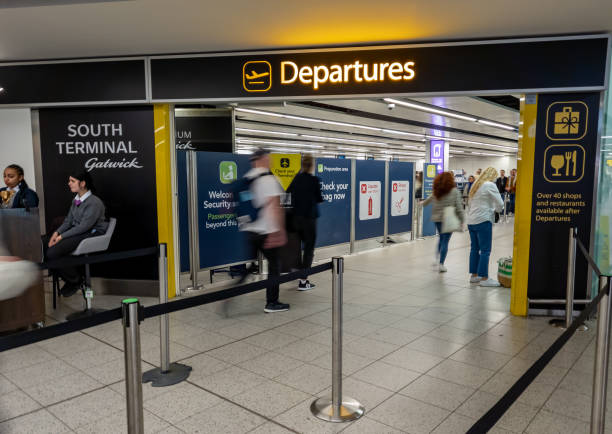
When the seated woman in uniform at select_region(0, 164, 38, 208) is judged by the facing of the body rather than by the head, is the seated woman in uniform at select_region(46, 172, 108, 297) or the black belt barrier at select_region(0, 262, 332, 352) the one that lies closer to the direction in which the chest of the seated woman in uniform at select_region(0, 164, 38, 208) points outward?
the black belt barrier

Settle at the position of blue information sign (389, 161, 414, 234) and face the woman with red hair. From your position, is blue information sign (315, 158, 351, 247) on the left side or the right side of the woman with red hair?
right

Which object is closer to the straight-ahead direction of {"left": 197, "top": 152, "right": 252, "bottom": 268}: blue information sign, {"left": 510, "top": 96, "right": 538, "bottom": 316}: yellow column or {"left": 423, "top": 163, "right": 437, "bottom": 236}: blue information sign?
the yellow column

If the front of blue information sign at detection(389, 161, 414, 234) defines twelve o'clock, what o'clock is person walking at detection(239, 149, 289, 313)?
The person walking is roughly at 2 o'clock from the blue information sign.

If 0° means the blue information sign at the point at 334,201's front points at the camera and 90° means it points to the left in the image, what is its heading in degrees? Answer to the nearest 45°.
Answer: approximately 315°

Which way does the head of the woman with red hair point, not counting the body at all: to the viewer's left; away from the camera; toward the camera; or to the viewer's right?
away from the camera

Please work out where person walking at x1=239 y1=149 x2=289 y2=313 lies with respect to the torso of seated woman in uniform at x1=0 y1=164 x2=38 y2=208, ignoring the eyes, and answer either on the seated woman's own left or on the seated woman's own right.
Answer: on the seated woman's own left

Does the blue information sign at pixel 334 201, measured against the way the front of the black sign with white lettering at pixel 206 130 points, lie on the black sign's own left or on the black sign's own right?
on the black sign's own left

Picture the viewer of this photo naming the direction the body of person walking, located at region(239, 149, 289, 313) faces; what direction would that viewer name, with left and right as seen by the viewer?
facing away from the viewer and to the right of the viewer

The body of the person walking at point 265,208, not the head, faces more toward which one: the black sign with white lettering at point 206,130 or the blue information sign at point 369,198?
the blue information sign
